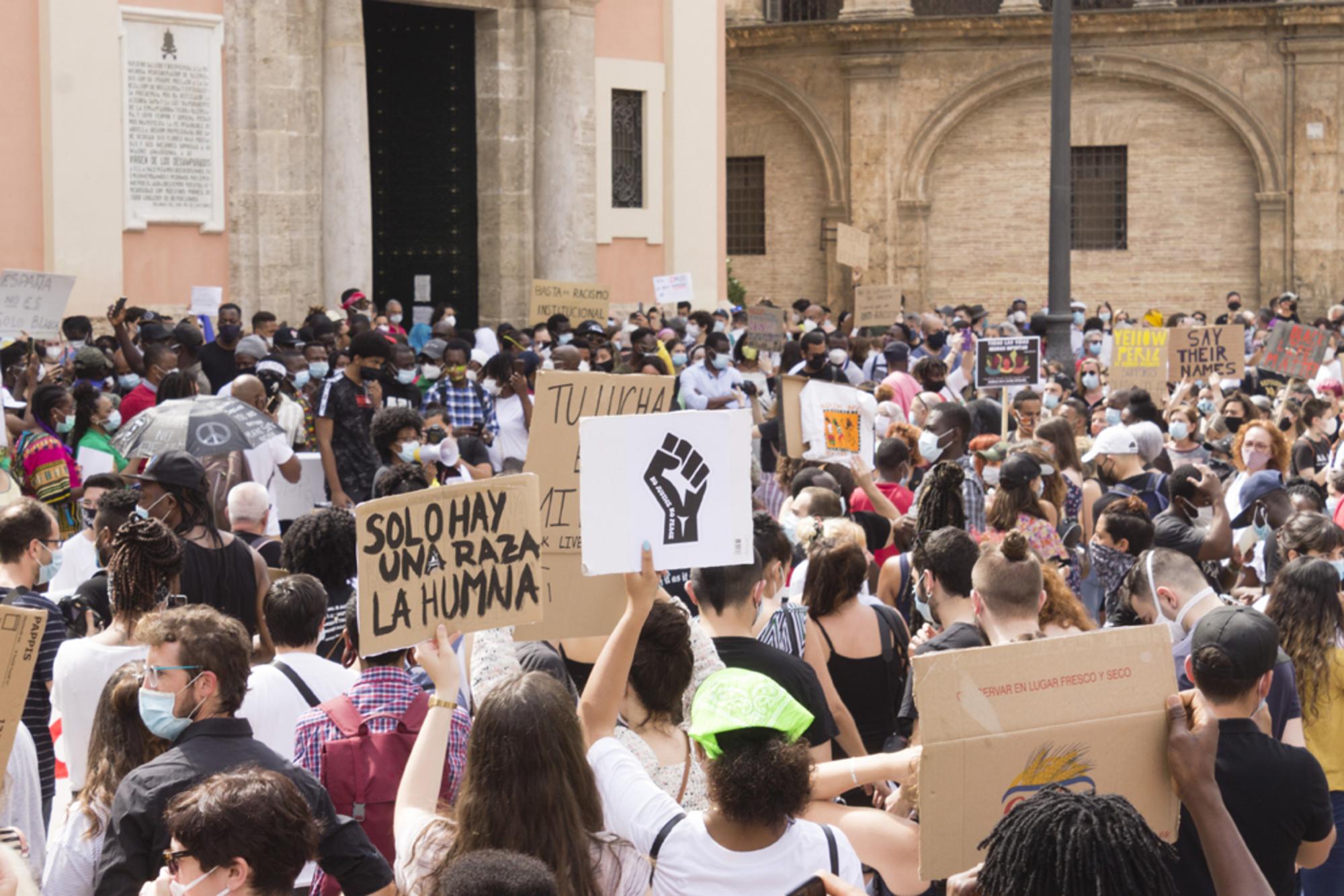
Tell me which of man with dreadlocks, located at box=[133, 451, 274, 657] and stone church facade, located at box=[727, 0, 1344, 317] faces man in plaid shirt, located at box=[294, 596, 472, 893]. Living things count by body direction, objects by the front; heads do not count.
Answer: the stone church facade

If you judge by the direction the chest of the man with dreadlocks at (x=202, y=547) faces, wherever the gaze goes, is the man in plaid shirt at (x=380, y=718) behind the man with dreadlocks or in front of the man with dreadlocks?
behind

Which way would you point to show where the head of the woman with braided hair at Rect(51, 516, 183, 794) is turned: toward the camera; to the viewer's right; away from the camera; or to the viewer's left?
away from the camera

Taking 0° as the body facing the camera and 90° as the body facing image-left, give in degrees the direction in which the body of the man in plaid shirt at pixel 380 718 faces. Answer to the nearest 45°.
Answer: approximately 180°

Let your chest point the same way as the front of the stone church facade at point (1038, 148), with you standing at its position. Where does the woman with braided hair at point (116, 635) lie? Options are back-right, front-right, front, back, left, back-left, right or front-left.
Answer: front

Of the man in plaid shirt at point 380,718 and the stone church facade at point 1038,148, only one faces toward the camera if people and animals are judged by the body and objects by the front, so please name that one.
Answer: the stone church facade

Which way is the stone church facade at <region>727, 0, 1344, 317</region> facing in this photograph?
toward the camera

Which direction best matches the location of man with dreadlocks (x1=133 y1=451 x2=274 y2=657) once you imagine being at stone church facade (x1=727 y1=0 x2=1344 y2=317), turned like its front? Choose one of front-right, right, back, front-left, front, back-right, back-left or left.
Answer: front

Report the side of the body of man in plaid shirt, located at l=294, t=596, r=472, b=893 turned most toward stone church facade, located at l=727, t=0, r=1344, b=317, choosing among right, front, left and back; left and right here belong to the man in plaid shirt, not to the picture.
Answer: front

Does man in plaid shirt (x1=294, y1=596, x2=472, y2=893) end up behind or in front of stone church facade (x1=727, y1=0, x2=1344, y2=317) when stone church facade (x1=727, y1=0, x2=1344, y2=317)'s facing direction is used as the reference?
in front
